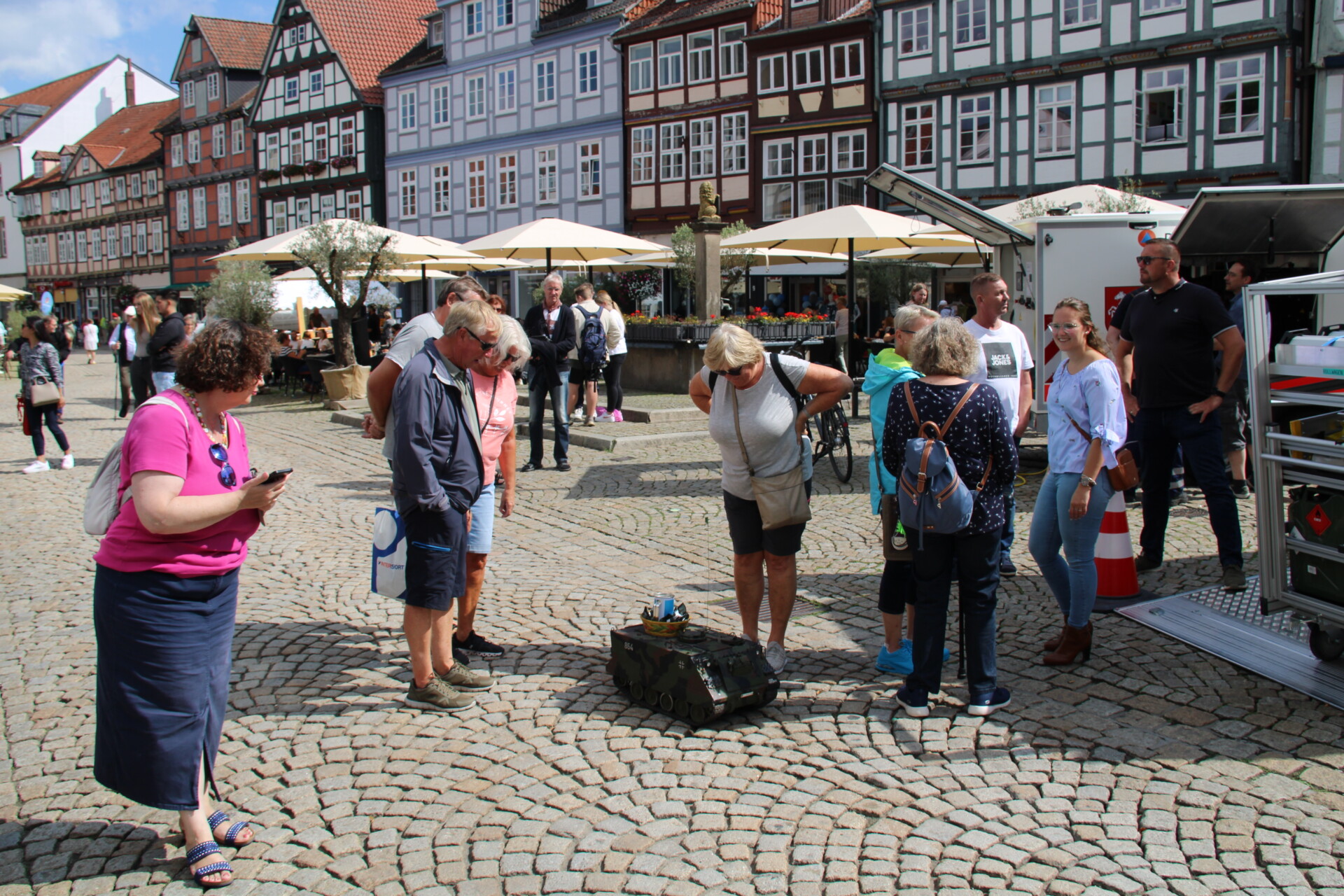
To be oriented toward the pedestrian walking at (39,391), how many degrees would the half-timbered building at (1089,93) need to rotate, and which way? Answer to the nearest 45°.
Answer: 0° — it already faces them

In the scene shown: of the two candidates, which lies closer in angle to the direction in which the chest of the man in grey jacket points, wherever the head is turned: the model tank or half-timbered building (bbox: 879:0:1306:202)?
the model tank

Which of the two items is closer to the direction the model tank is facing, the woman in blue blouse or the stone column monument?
the woman in blue blouse

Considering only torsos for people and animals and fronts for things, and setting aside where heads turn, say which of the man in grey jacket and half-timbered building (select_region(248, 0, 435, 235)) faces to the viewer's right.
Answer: the man in grey jacket

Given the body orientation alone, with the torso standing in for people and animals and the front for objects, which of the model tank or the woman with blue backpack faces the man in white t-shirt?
the woman with blue backpack

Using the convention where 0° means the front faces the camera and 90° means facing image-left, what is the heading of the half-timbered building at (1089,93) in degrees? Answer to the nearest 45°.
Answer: approximately 45°

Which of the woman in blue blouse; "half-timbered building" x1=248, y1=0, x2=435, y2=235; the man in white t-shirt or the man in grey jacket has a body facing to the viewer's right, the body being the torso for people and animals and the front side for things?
the man in grey jacket

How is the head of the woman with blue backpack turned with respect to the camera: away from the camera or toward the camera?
away from the camera

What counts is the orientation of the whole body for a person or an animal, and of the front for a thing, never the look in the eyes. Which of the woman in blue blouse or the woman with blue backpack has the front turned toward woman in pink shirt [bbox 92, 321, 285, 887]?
the woman in blue blouse

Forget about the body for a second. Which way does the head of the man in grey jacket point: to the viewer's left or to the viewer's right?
to the viewer's right

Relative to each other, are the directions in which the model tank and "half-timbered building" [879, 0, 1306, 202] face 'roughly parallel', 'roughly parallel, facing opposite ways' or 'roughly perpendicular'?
roughly perpendicular

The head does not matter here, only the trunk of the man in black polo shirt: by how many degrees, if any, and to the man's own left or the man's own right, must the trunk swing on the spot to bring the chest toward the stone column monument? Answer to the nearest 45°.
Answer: approximately 90° to the man's own right
